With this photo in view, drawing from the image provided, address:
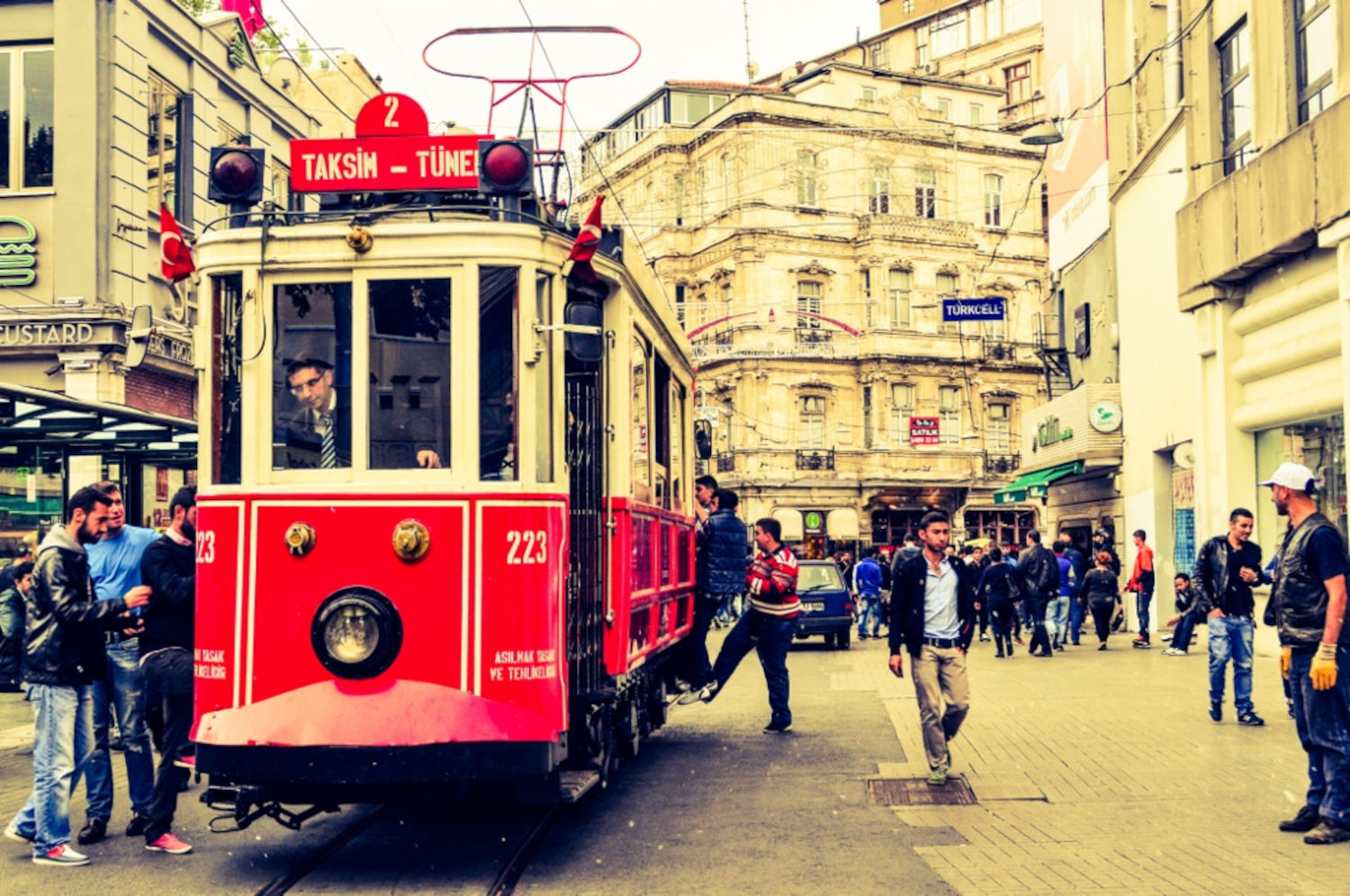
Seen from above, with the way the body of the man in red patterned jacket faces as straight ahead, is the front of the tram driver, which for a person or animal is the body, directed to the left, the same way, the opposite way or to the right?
to the left

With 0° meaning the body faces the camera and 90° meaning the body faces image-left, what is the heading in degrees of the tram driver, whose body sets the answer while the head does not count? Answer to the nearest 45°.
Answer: approximately 0°

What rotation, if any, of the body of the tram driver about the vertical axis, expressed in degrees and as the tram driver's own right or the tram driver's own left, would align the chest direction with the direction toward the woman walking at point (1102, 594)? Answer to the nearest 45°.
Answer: approximately 135° to the tram driver's own left

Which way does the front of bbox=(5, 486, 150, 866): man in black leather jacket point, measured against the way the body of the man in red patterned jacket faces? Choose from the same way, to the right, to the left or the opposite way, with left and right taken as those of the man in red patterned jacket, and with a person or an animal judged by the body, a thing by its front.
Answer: the opposite way

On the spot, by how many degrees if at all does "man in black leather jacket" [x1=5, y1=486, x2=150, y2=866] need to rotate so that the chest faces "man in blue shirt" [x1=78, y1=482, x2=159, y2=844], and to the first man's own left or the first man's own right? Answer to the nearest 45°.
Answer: approximately 45° to the first man's own left

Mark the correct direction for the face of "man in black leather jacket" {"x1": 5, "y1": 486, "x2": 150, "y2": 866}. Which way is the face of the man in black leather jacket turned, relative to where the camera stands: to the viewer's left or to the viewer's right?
to the viewer's right

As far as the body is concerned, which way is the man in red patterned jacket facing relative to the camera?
to the viewer's left

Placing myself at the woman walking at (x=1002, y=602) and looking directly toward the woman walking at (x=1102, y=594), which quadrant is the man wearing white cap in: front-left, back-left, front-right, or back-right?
back-right

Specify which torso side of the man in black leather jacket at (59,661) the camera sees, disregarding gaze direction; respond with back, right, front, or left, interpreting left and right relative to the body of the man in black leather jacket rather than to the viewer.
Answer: right
